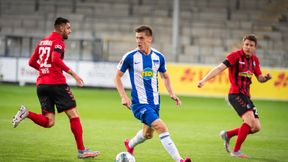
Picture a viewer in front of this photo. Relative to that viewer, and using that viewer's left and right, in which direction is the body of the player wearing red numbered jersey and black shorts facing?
facing away from the viewer and to the right of the viewer

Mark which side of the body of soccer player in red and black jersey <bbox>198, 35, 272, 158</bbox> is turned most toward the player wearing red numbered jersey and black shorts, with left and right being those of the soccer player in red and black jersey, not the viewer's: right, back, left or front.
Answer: right

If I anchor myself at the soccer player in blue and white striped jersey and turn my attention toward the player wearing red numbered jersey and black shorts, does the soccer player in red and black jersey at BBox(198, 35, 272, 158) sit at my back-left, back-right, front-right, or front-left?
back-right

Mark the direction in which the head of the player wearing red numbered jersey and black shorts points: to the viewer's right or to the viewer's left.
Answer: to the viewer's right
